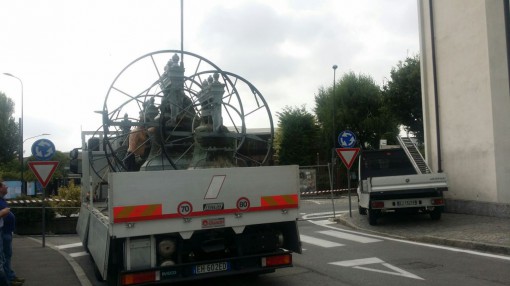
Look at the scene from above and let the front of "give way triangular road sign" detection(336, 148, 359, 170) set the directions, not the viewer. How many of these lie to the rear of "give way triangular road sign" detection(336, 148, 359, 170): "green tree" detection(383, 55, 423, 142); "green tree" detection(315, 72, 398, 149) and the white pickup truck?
2

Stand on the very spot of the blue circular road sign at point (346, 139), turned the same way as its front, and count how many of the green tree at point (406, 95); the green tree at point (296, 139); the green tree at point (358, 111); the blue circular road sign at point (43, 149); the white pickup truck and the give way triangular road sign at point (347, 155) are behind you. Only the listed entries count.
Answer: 3

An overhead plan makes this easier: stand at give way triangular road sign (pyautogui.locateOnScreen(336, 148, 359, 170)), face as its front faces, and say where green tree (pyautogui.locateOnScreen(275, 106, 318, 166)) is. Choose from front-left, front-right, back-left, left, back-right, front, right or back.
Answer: back

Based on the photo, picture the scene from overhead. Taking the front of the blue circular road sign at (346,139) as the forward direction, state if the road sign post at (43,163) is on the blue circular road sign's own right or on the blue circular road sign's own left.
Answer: on the blue circular road sign's own right

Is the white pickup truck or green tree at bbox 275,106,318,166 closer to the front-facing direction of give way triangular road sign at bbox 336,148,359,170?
the white pickup truck

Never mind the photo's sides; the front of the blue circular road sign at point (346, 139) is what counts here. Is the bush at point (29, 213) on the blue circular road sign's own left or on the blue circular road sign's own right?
on the blue circular road sign's own right

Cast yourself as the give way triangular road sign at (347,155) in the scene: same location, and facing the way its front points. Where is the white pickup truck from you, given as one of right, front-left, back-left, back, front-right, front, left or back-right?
front-left

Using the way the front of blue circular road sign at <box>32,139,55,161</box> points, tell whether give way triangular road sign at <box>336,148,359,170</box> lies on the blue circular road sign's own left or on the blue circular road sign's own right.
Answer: on the blue circular road sign's own left

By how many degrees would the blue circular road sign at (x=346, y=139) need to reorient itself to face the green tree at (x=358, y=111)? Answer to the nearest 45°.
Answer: approximately 180°

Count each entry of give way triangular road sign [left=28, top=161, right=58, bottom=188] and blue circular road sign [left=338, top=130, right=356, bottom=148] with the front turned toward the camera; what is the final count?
2
